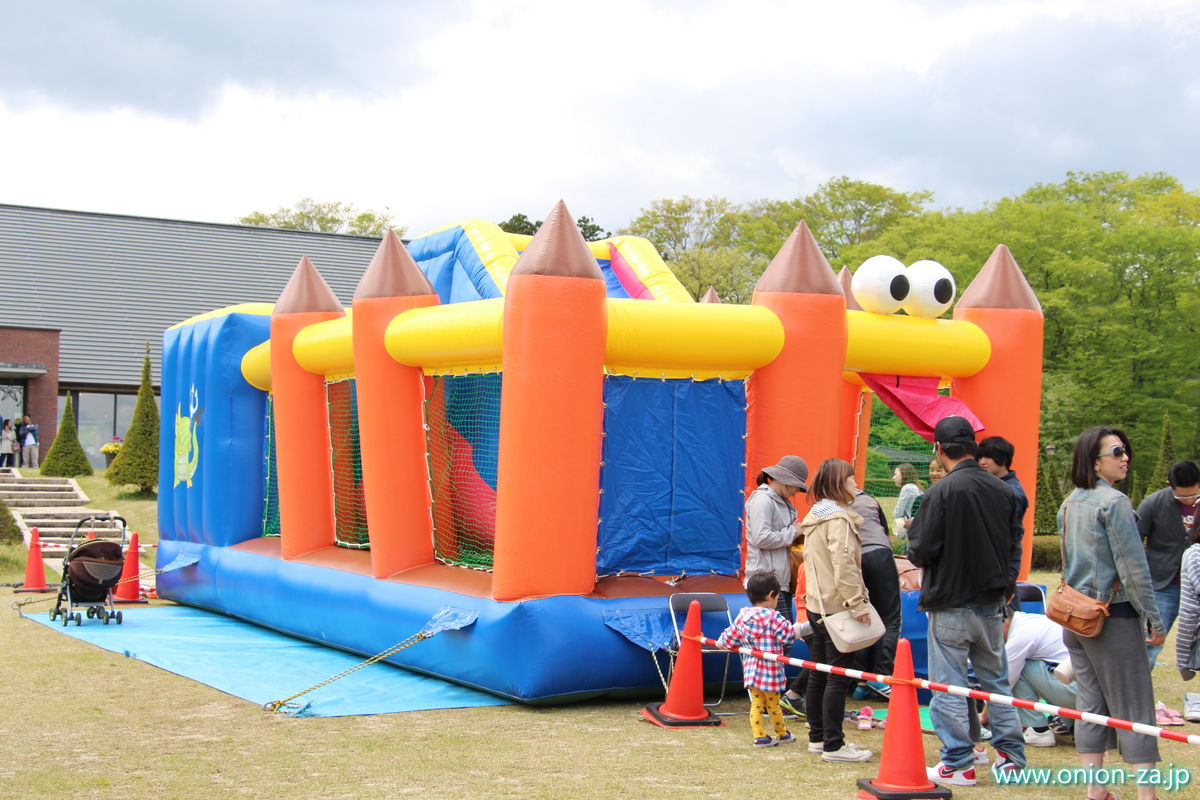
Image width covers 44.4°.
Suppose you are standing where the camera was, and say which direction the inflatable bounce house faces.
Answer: facing the viewer and to the right of the viewer

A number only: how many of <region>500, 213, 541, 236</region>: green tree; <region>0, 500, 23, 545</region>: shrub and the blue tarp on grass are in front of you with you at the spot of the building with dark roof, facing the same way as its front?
2

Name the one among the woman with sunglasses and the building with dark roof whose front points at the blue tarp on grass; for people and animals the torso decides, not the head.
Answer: the building with dark roof

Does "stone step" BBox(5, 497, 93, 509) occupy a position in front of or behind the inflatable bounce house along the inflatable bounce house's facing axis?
behind

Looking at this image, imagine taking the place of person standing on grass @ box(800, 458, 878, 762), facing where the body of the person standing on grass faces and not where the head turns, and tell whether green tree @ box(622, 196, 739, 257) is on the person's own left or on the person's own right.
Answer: on the person's own left

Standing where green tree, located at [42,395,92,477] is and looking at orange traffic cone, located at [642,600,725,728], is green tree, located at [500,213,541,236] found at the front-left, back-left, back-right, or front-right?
back-left

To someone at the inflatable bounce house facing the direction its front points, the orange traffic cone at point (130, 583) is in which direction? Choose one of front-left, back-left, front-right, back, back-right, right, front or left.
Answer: back

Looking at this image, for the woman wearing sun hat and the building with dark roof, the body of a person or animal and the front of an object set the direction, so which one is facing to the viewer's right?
the woman wearing sun hat
